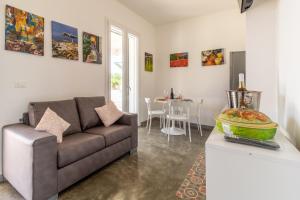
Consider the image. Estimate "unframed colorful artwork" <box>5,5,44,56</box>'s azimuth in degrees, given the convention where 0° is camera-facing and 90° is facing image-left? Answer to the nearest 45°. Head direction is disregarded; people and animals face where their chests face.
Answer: approximately 315°

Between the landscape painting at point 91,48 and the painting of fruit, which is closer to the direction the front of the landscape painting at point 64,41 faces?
the painting of fruit

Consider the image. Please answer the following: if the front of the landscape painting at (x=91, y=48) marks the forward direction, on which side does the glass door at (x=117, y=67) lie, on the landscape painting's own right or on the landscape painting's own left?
on the landscape painting's own left

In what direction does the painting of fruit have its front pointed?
toward the camera

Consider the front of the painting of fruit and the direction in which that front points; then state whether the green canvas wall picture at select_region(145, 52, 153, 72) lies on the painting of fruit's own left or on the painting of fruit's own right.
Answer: on the painting of fruit's own right

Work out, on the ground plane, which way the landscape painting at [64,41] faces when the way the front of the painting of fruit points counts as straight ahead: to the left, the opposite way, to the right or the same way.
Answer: to the left

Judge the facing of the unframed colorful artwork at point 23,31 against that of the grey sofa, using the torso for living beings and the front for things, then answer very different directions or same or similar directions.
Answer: same or similar directions

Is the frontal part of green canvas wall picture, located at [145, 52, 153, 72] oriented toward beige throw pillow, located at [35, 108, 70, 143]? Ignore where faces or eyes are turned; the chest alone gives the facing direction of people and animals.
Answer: no

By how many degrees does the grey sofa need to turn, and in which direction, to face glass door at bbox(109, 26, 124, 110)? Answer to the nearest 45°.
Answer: approximately 90° to its left

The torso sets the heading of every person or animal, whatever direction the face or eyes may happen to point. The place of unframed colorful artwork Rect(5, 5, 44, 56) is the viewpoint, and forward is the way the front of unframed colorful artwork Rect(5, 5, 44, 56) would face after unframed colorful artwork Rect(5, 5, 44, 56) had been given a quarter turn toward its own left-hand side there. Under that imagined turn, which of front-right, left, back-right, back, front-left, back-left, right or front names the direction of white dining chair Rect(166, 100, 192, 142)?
front-right

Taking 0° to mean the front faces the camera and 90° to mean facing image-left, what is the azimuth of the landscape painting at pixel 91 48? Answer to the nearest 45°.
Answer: approximately 315°

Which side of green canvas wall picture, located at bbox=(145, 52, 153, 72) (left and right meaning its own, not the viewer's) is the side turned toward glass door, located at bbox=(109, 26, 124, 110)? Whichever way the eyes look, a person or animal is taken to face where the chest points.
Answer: right

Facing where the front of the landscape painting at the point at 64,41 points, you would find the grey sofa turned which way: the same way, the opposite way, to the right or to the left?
the same way

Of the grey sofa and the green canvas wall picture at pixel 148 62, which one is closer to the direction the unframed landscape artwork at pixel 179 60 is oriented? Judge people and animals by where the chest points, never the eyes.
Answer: the grey sofa

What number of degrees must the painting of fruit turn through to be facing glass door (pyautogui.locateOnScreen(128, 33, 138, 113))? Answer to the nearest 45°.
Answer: approximately 90° to its right

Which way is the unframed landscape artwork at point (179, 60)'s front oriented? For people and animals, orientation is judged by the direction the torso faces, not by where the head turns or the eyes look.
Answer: toward the camera

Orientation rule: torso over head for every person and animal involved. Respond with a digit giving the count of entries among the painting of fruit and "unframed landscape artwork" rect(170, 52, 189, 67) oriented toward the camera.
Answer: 2

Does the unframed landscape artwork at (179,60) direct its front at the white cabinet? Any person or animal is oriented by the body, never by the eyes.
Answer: yes

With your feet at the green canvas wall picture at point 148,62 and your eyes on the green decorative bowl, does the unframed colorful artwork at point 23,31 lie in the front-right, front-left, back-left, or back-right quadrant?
front-right
